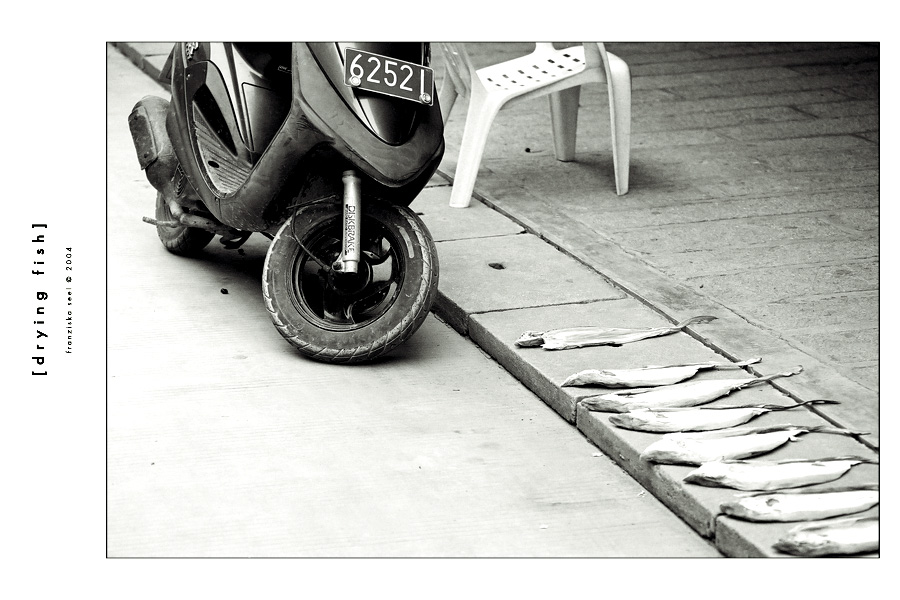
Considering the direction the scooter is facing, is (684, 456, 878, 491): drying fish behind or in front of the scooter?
in front

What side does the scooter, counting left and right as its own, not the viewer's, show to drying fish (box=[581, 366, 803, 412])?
front

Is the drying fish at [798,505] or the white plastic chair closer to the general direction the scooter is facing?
the drying fish

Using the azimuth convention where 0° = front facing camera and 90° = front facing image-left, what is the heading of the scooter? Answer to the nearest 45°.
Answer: approximately 315°
